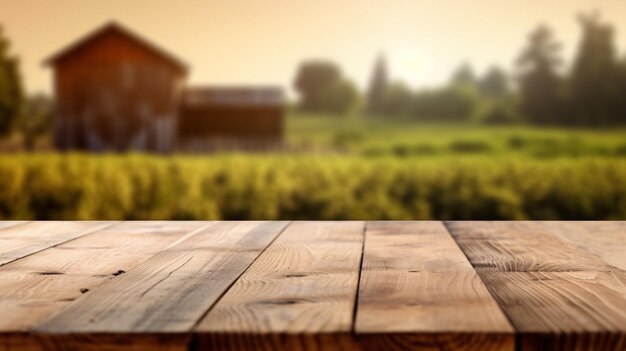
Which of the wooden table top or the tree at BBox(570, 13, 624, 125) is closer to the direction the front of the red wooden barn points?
the wooden table top

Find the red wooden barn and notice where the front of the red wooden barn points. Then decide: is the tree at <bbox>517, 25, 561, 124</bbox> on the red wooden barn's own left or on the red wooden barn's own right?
on the red wooden barn's own left

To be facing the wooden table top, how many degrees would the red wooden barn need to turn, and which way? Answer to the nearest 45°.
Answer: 0° — it already faces it

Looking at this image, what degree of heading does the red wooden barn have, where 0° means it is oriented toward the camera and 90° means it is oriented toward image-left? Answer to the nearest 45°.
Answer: approximately 0°

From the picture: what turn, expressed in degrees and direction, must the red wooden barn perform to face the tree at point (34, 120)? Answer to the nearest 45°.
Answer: approximately 135° to its right

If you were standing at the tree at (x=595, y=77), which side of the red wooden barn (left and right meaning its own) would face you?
left

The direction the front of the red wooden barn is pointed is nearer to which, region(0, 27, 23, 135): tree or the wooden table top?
the wooden table top
